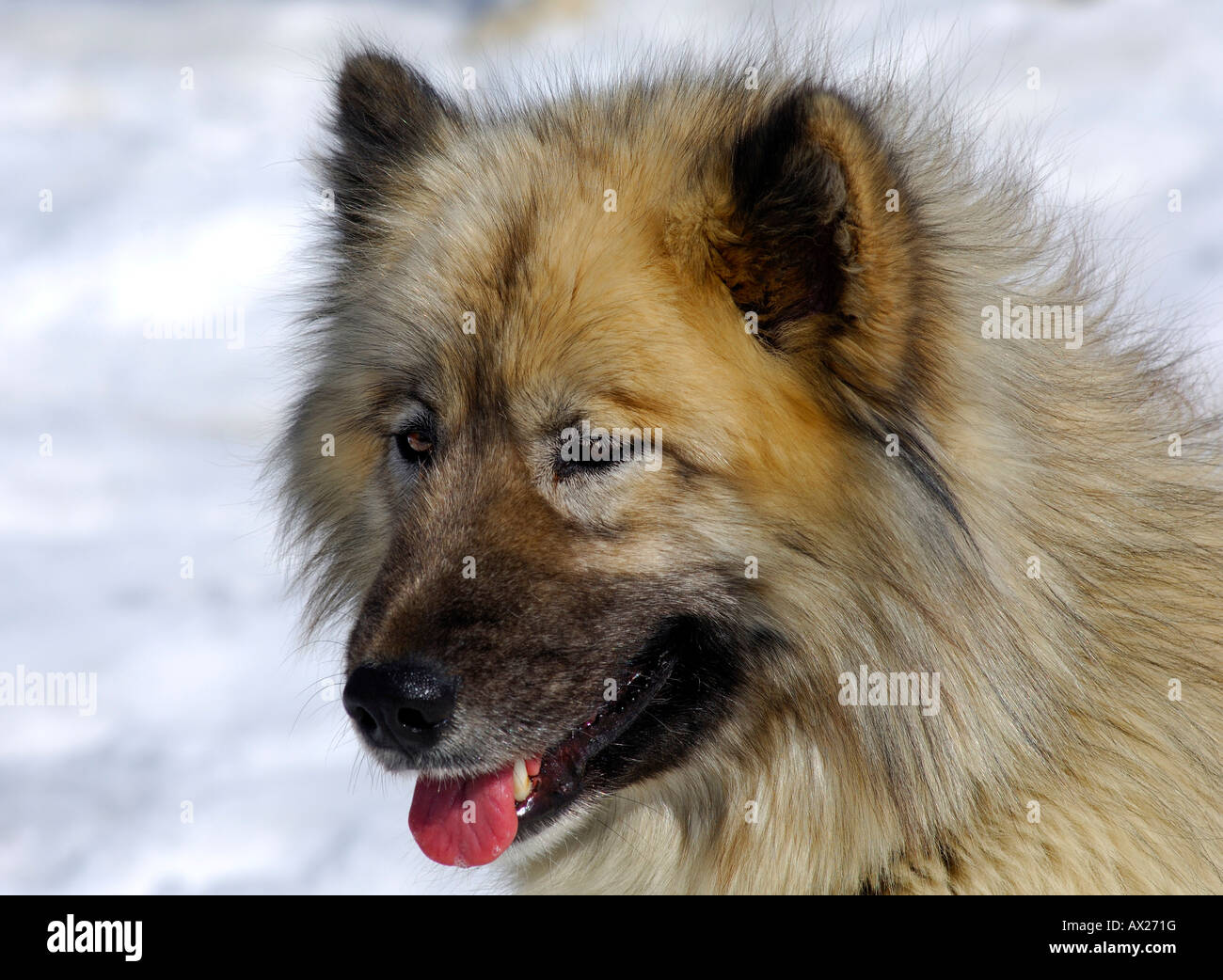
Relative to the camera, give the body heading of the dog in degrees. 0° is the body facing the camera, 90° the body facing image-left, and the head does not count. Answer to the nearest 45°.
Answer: approximately 45°
